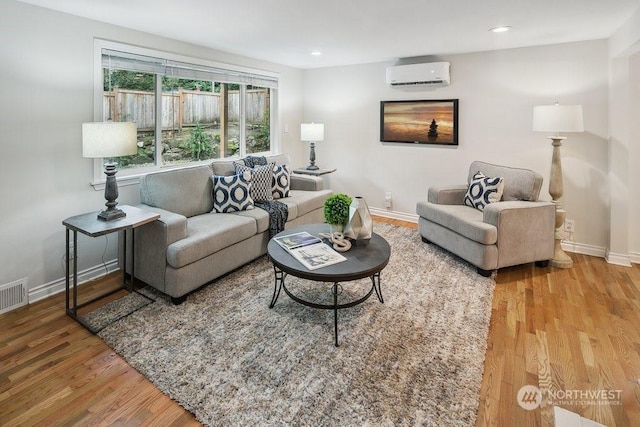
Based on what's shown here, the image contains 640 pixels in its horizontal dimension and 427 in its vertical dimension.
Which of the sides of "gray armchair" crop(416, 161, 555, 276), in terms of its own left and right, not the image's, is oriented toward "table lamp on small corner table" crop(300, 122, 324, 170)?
right

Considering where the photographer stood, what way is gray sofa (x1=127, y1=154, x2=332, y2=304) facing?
facing the viewer and to the right of the viewer

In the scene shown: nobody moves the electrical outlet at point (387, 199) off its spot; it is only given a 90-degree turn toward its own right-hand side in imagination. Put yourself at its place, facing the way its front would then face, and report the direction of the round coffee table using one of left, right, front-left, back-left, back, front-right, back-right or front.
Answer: back-left

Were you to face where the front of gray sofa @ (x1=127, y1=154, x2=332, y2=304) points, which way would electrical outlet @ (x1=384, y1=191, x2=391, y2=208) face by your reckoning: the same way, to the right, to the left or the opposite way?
to the right

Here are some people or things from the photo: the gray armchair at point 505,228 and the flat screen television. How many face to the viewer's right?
0

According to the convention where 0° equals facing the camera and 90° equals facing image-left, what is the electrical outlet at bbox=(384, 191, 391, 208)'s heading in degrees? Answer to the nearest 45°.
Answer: approximately 45°
